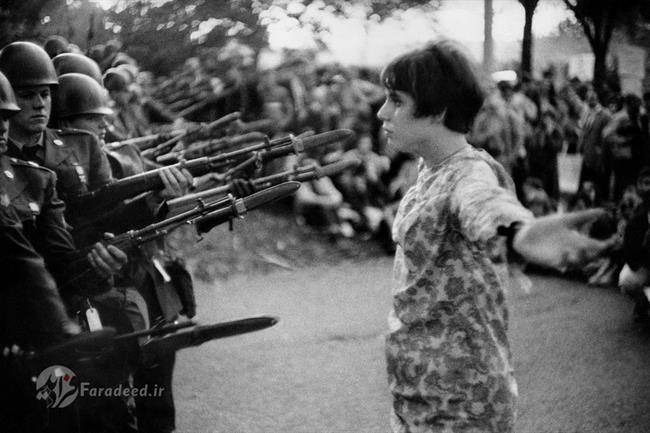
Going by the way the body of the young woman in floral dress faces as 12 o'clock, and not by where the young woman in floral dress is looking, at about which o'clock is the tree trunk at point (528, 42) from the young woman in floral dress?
The tree trunk is roughly at 3 o'clock from the young woman in floral dress.

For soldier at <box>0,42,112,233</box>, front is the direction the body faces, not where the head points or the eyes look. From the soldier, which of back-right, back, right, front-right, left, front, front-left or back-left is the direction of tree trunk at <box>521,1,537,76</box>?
left

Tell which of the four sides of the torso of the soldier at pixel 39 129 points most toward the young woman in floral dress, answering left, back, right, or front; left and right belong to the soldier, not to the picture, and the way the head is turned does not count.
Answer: front

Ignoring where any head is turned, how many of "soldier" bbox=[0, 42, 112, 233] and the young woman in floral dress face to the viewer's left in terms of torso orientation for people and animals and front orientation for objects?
1

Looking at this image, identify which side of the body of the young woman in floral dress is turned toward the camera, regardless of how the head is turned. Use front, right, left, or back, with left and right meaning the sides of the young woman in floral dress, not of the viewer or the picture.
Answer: left

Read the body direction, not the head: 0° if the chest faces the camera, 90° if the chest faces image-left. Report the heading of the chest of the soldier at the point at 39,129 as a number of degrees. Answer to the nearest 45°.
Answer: approximately 315°

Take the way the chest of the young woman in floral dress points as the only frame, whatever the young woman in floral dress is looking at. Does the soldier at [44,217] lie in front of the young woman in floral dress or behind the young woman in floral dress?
in front

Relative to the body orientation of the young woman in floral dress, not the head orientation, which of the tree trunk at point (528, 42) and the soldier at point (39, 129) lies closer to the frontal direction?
the soldier

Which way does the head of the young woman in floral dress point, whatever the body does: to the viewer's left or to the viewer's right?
to the viewer's left

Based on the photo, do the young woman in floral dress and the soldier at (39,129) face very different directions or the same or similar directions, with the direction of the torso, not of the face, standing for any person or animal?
very different directions

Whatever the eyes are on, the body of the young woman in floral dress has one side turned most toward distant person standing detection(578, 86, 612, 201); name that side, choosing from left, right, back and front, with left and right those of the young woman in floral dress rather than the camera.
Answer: right
